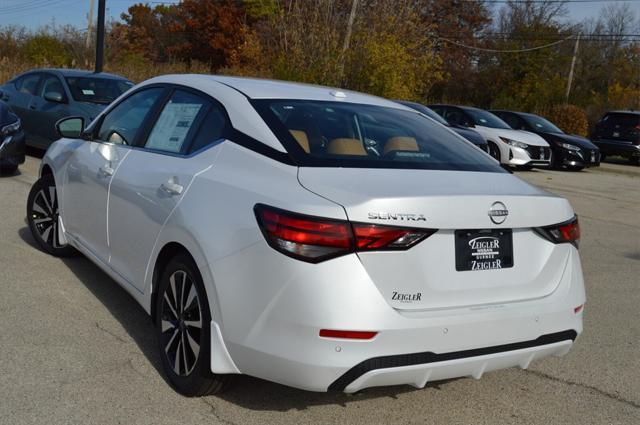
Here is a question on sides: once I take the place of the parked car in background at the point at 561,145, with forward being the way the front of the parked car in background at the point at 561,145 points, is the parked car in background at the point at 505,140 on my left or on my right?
on my right

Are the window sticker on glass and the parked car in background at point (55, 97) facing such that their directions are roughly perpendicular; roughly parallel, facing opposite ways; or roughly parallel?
roughly perpendicular

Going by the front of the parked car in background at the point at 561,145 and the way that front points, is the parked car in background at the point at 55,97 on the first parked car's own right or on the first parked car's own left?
on the first parked car's own right

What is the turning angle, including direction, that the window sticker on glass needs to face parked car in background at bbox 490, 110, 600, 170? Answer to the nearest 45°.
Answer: approximately 180°

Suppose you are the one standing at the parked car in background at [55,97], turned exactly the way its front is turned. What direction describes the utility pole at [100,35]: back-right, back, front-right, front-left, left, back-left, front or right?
back-left

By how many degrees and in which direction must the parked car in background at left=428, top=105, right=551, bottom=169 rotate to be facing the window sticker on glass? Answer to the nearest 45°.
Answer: approximately 45° to its right

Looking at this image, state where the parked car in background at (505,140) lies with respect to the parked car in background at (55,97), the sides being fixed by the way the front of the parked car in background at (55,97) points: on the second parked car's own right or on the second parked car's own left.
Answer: on the second parked car's own left

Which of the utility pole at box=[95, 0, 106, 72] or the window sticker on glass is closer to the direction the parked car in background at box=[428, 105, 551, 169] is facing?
the window sticker on glass

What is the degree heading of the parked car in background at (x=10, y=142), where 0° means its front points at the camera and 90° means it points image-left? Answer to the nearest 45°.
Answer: approximately 315°

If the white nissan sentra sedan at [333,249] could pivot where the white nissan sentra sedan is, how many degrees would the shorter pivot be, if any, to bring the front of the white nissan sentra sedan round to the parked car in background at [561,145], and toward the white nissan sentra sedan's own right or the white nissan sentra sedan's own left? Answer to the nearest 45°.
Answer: approximately 45° to the white nissan sentra sedan's own right

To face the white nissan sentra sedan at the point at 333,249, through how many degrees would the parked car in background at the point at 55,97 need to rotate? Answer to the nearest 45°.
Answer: approximately 45° to its right

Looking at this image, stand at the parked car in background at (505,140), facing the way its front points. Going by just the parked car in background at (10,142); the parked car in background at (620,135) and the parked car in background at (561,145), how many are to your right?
1
